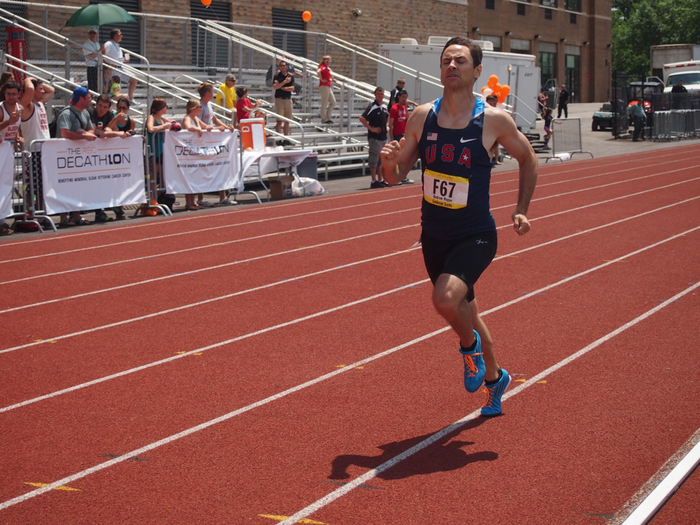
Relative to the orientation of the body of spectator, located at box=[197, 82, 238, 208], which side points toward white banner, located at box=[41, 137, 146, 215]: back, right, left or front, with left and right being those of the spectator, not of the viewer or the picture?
right

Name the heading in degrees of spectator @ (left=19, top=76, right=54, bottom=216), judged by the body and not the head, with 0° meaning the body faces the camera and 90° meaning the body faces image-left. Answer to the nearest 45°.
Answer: approximately 315°

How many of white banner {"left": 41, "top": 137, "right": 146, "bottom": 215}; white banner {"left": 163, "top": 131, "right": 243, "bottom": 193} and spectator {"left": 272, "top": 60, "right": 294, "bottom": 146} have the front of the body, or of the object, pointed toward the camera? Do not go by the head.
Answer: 3

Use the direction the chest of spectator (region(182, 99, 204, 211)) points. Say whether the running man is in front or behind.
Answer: in front

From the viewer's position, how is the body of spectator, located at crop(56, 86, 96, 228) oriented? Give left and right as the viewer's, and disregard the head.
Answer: facing the viewer and to the right of the viewer

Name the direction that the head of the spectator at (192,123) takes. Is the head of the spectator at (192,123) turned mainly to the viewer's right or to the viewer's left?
to the viewer's right

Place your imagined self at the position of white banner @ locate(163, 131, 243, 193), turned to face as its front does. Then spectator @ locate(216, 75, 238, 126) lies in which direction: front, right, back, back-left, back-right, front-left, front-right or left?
back

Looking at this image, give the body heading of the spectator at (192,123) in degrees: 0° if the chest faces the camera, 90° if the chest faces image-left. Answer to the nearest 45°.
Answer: approximately 315°

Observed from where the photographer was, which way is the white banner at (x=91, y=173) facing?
facing the viewer

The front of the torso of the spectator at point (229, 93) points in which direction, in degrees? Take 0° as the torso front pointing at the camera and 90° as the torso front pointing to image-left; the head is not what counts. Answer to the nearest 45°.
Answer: approximately 315°

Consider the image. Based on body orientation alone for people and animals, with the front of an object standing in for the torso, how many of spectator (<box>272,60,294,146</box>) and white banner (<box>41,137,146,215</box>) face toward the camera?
2
